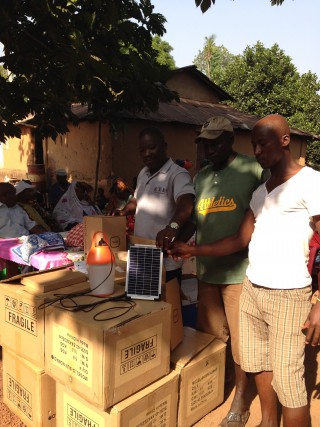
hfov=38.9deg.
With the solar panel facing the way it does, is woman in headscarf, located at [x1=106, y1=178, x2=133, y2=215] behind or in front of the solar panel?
behind

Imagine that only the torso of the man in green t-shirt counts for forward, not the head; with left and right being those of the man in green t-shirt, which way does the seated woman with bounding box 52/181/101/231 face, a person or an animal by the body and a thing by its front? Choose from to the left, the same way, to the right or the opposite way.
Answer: to the left

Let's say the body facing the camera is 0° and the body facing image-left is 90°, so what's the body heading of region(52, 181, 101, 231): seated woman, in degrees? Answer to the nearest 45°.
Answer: approximately 315°

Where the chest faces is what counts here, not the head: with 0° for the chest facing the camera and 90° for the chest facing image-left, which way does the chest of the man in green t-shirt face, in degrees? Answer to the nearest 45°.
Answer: approximately 45°

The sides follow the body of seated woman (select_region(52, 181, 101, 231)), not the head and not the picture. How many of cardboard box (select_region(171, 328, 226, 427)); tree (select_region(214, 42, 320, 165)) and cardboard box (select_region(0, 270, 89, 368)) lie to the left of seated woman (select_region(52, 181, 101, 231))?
1

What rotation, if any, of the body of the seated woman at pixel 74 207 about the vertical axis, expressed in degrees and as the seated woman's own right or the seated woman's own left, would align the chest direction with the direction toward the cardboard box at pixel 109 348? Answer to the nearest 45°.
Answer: approximately 45° to the seated woman's own right

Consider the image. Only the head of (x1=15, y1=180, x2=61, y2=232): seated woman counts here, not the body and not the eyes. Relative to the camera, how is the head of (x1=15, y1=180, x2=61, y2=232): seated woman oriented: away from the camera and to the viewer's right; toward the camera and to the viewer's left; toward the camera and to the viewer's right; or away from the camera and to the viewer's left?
toward the camera and to the viewer's right
